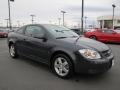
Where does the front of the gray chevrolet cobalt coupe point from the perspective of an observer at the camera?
facing the viewer and to the right of the viewer

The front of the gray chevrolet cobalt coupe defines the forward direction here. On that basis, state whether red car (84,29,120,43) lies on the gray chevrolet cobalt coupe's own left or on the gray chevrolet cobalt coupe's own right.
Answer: on the gray chevrolet cobalt coupe's own left
